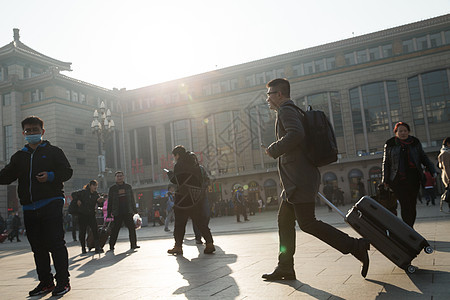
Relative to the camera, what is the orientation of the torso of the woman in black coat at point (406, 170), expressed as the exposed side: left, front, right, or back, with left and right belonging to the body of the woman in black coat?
front

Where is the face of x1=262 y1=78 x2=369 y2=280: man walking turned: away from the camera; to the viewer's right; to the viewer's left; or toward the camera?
to the viewer's left

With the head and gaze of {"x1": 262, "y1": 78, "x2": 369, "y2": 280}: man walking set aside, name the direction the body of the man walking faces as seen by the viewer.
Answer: to the viewer's left

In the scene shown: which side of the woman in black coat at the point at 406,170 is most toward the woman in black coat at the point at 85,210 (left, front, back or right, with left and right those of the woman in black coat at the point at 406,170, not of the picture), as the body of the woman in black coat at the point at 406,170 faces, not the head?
right

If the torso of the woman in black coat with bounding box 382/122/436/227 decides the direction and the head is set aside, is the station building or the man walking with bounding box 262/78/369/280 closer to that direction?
the man walking

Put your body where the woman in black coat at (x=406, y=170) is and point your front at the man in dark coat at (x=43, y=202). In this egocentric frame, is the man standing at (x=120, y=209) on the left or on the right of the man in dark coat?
right

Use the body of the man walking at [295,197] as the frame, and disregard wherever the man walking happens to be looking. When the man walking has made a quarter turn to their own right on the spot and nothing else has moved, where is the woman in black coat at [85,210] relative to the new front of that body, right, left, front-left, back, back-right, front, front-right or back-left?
front-left

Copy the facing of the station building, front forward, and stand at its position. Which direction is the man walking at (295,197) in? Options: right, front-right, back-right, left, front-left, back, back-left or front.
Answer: front-left

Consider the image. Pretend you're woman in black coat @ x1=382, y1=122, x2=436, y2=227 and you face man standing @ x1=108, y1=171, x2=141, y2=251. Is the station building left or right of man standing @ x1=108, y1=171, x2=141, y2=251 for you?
right

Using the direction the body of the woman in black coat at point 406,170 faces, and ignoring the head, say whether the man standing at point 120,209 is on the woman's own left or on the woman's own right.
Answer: on the woman's own right

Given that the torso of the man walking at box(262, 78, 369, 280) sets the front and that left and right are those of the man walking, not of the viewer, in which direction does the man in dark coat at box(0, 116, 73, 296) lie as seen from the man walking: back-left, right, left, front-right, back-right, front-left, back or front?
front

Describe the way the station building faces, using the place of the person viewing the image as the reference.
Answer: facing the viewer and to the left of the viewer

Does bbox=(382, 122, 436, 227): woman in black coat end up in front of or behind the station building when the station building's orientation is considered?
in front

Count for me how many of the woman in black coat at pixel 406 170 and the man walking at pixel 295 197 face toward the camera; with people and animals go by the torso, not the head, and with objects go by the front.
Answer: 1
